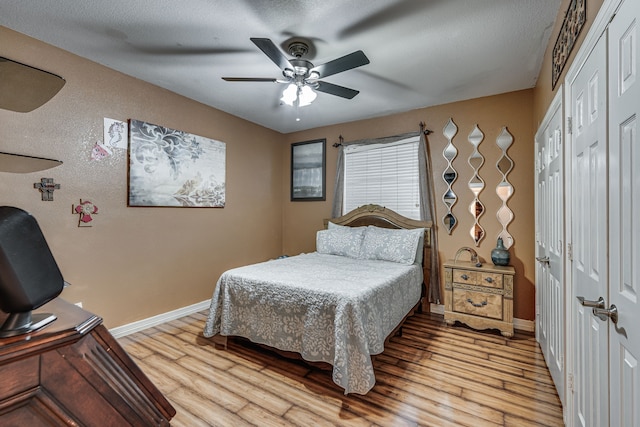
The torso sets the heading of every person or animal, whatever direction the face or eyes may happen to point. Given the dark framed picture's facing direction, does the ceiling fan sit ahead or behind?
ahead

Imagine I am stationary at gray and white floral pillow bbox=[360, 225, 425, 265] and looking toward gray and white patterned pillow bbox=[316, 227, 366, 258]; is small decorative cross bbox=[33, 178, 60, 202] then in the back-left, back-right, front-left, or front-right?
front-left

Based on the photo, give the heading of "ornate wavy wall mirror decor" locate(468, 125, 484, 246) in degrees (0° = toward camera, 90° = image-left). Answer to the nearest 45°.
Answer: approximately 0°

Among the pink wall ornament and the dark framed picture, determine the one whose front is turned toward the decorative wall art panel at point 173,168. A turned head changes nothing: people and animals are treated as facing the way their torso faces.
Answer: the dark framed picture

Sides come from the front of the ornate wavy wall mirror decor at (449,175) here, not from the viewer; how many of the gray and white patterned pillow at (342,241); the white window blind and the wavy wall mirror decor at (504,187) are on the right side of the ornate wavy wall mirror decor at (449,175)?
2

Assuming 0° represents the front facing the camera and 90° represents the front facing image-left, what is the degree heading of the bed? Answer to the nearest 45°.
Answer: approximately 45°

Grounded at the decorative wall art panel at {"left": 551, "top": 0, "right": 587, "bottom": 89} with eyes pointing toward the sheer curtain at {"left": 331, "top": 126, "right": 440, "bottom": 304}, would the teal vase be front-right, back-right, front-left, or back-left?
front-right

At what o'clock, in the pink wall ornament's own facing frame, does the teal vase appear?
The teal vase is roughly at 10 o'clock from the pink wall ornament.

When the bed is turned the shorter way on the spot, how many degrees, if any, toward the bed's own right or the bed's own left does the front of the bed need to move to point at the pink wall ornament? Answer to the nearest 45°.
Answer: approximately 45° to the bed's own right

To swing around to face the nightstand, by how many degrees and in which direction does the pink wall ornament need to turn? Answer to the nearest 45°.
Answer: approximately 45° to its left

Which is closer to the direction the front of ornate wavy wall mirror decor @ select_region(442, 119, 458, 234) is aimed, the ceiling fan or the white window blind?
the ceiling fan

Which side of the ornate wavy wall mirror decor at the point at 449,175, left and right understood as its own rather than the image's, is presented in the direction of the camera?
front

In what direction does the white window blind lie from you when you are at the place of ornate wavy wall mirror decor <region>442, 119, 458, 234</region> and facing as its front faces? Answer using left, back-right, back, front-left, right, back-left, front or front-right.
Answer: right

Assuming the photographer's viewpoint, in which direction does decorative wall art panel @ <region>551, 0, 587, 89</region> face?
facing to the left of the viewer

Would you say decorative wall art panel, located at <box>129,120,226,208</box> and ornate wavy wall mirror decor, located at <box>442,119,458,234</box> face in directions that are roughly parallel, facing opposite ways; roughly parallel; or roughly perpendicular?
roughly perpendicular

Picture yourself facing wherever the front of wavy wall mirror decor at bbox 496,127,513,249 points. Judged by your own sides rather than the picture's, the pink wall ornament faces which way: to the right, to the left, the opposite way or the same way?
to the left
